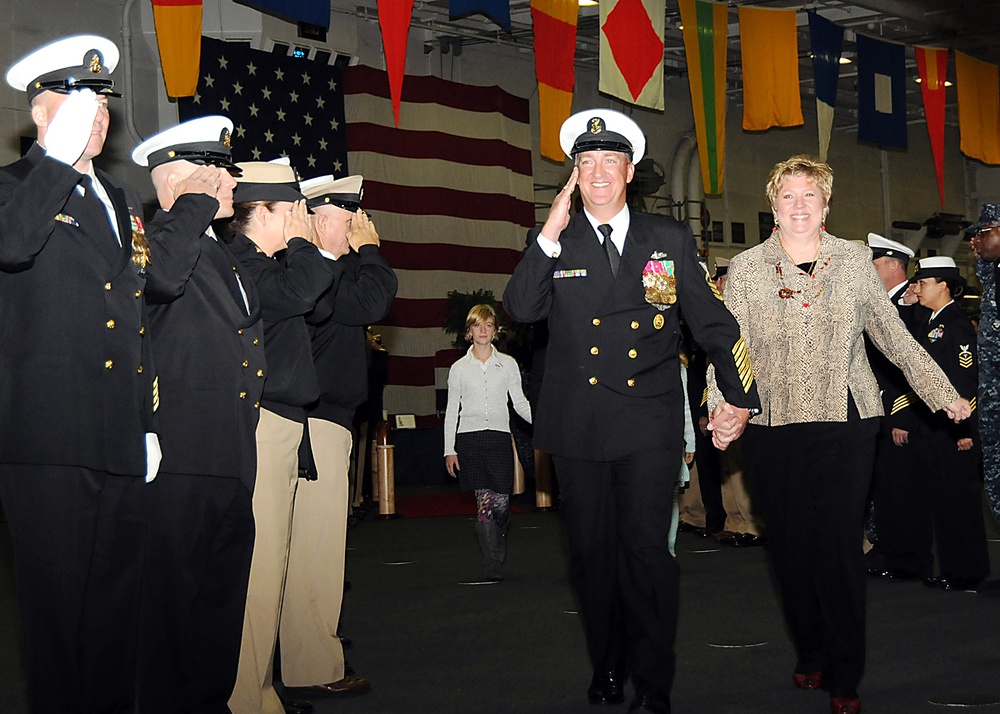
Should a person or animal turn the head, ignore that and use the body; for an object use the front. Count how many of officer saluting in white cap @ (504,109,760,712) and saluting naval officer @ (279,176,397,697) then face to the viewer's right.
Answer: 1

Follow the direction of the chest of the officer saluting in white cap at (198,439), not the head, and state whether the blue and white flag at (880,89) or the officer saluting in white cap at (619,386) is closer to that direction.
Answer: the officer saluting in white cap

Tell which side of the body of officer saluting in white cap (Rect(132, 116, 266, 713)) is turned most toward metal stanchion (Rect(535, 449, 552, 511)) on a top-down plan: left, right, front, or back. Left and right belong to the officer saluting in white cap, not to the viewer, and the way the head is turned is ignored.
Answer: left

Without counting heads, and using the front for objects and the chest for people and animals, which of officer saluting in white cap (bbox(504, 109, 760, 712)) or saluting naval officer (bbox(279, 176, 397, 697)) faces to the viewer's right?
the saluting naval officer

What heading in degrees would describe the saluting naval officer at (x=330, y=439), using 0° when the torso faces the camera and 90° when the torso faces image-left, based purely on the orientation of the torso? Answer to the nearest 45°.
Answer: approximately 270°

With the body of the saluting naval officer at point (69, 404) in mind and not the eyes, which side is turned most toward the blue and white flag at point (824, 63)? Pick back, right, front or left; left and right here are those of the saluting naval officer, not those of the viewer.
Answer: left

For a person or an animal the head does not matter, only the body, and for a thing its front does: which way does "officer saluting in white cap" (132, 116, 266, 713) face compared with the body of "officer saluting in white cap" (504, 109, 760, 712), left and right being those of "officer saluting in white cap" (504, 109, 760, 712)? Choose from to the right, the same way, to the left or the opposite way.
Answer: to the left

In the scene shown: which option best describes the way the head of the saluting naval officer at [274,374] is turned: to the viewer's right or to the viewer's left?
to the viewer's right

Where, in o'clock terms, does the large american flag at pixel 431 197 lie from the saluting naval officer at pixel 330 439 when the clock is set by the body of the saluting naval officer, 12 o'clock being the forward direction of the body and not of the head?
The large american flag is roughly at 9 o'clock from the saluting naval officer.

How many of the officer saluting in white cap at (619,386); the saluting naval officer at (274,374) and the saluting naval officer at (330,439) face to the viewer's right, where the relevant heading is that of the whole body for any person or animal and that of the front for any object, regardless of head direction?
2

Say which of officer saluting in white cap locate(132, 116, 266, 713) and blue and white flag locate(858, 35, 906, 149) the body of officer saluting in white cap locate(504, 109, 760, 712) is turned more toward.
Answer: the officer saluting in white cap

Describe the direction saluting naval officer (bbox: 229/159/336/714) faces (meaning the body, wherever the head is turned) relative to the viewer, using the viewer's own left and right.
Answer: facing to the right of the viewer

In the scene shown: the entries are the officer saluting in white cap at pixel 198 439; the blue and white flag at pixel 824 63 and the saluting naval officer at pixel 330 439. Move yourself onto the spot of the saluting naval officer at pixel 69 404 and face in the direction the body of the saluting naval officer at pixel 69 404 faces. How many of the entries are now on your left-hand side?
3

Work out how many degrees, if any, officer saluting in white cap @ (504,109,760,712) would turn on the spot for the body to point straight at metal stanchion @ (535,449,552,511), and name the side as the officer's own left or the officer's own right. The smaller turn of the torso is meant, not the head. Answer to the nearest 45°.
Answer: approximately 180°

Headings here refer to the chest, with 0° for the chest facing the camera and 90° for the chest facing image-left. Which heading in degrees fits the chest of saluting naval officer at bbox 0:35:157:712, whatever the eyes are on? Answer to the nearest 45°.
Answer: approximately 315°

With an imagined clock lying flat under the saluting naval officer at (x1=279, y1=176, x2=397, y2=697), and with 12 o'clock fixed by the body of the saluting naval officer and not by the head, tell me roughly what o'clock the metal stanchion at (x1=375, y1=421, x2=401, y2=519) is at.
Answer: The metal stanchion is roughly at 9 o'clock from the saluting naval officer.

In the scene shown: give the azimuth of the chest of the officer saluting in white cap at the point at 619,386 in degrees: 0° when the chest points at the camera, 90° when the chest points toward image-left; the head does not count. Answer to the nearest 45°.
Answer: approximately 0°
